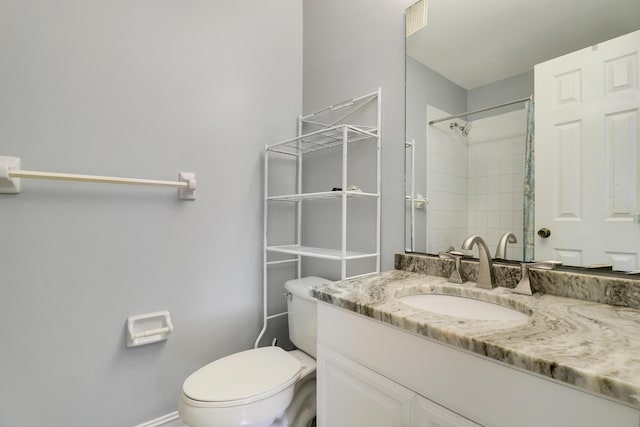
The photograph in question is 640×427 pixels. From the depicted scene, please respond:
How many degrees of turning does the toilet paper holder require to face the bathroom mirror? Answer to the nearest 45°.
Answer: approximately 45° to its left

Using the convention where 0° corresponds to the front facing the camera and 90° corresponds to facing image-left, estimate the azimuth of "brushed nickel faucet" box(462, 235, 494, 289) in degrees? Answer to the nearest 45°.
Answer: approximately 45°

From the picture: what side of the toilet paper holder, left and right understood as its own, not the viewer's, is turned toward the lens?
front

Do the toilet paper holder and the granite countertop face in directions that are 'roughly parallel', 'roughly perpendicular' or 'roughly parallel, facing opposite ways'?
roughly perpendicular

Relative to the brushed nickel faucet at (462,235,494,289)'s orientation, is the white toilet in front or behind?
in front

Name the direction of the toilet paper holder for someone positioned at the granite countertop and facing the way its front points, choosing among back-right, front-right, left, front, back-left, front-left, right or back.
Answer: front-right

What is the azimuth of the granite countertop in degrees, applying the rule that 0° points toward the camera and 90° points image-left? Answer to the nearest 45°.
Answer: approximately 45°

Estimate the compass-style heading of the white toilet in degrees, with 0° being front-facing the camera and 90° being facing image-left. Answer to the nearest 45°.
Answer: approximately 45°

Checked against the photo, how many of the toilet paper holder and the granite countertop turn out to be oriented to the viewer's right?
0
